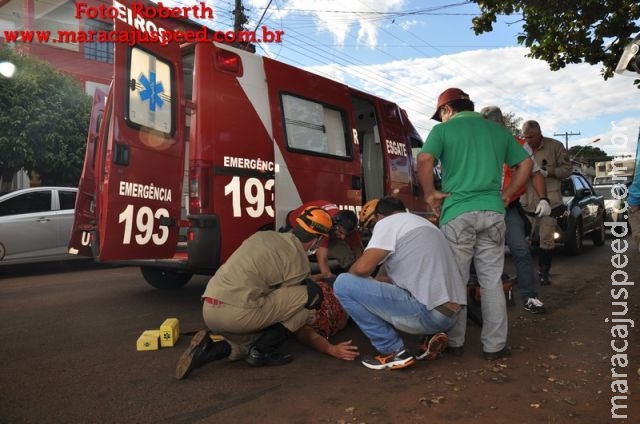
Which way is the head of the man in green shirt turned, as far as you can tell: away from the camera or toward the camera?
away from the camera

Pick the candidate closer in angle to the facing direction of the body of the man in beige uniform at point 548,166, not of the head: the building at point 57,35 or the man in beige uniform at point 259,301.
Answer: the man in beige uniform

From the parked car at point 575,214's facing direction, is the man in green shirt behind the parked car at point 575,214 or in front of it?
in front

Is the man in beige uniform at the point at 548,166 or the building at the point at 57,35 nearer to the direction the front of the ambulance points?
the man in beige uniform

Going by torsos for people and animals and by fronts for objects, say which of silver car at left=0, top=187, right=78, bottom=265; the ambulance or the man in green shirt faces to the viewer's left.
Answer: the silver car

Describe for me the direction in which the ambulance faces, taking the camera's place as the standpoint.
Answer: facing away from the viewer and to the right of the viewer

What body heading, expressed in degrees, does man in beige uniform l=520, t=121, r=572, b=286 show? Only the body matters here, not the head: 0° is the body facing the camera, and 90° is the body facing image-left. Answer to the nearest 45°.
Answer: approximately 45°

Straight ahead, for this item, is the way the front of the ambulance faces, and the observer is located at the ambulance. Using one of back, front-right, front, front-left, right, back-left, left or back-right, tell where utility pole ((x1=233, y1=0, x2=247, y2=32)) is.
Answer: front-left

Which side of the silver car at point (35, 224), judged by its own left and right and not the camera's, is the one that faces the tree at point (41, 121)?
right

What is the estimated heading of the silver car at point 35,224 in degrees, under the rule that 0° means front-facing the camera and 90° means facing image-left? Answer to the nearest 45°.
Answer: approximately 90°

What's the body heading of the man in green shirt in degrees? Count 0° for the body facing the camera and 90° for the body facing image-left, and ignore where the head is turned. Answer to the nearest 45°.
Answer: approximately 180°

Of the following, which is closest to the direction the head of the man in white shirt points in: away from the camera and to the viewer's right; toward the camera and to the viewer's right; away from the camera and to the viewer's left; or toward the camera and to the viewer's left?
away from the camera and to the viewer's left

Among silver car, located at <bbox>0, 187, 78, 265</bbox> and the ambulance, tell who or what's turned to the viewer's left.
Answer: the silver car
